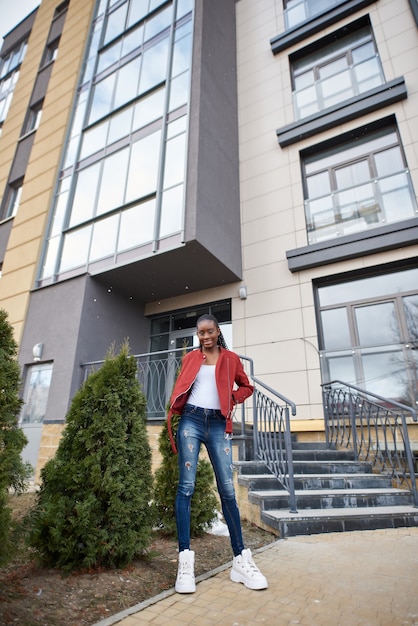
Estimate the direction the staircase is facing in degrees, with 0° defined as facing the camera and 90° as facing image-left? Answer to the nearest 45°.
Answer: approximately 0°

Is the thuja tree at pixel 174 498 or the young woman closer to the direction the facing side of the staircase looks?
the young woman

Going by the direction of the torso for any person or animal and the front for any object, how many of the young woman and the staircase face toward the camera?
2

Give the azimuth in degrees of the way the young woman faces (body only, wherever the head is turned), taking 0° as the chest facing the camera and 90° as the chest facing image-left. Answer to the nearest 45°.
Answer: approximately 0°

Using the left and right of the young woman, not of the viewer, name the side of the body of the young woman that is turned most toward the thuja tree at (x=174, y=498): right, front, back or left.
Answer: back
